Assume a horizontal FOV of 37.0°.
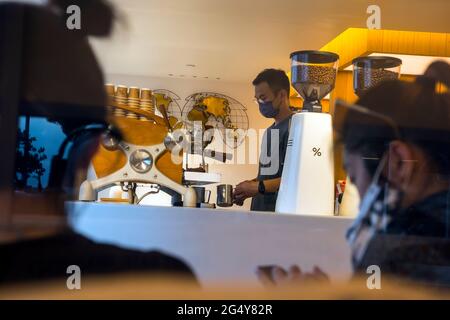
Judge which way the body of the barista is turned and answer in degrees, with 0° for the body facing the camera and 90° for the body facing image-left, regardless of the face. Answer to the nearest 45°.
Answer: approximately 90°
